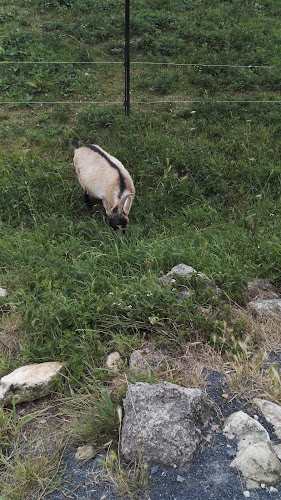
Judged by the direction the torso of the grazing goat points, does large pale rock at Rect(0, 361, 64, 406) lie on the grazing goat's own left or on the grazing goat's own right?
on the grazing goat's own right

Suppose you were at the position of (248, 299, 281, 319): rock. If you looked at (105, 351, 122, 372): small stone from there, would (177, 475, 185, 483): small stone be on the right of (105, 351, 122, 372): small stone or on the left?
left

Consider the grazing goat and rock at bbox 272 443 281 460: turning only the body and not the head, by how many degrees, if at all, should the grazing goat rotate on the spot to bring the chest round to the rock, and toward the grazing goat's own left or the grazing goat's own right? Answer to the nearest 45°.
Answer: approximately 45° to the grazing goat's own right

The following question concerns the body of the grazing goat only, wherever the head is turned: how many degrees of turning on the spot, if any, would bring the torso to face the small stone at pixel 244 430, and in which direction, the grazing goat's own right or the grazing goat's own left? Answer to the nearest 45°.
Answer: approximately 45° to the grazing goat's own right

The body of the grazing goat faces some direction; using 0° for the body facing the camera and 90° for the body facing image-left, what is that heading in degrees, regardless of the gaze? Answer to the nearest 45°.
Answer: approximately 315°

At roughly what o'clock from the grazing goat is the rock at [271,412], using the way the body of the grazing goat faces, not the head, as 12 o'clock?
The rock is roughly at 1 o'clock from the grazing goat.

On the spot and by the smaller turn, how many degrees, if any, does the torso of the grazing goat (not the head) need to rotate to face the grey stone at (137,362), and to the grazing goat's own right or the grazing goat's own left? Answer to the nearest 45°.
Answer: approximately 45° to the grazing goat's own right
